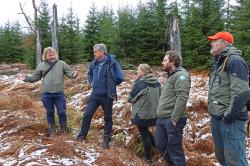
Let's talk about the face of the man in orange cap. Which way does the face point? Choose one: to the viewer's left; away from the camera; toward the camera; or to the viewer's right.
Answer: to the viewer's left

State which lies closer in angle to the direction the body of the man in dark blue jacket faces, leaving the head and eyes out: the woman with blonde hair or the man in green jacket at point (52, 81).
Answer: the man in green jacket

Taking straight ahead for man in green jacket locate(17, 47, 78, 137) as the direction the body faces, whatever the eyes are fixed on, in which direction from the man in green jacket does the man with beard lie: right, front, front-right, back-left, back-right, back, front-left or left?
front-left

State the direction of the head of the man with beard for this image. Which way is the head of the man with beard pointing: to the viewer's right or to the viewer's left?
to the viewer's left

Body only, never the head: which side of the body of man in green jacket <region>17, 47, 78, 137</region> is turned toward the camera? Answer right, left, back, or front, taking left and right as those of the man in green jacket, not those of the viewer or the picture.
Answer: front

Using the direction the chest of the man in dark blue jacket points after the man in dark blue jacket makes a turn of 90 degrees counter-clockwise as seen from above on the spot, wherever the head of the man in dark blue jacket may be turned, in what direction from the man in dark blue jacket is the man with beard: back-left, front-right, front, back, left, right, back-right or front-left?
front

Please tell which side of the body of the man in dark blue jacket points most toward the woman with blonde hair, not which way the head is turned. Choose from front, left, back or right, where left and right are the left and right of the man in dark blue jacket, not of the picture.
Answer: left

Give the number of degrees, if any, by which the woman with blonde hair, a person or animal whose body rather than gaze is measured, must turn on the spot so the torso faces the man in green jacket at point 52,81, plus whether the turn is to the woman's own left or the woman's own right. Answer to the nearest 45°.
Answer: approximately 45° to the woman's own left

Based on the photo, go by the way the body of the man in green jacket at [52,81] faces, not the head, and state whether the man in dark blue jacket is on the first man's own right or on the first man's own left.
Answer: on the first man's own left

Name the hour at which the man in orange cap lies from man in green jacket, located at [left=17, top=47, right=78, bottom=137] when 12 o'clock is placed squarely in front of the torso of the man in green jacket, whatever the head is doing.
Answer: The man in orange cap is roughly at 11 o'clock from the man in green jacket.

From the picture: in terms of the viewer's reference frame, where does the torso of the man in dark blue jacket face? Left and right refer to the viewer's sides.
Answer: facing the viewer and to the left of the viewer

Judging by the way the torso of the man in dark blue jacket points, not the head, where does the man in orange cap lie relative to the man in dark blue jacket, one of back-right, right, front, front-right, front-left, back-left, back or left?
left

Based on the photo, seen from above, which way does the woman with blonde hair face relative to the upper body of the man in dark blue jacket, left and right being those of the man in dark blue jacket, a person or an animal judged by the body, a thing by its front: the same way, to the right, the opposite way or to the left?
to the right

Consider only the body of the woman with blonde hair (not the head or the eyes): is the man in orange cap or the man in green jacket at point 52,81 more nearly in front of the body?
the man in green jacket

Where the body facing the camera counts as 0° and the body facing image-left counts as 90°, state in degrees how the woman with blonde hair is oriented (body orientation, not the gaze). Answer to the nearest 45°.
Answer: approximately 135°
